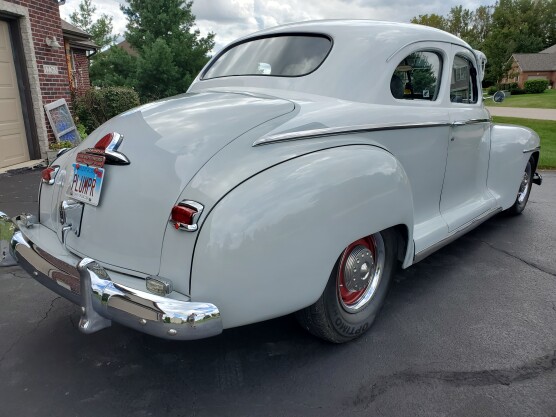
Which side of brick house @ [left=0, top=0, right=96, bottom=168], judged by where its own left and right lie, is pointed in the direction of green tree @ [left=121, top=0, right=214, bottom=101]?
left

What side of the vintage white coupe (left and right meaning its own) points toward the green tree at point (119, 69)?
left

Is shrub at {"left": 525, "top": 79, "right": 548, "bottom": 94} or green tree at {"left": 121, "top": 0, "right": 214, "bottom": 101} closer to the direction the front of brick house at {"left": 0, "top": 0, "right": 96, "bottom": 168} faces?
the shrub

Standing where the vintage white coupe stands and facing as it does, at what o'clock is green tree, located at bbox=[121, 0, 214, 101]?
The green tree is roughly at 10 o'clock from the vintage white coupe.

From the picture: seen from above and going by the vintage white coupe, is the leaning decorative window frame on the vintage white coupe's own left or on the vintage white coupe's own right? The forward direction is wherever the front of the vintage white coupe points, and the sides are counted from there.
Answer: on the vintage white coupe's own left

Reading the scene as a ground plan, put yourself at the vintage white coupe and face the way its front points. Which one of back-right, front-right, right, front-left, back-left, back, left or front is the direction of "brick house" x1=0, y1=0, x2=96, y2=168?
left

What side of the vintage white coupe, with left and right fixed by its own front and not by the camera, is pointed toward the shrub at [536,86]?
front

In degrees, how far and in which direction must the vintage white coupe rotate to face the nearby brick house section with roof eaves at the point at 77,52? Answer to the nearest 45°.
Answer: approximately 90° to its left

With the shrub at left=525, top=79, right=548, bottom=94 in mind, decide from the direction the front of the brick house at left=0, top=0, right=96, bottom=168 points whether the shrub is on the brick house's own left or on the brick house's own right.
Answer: on the brick house's own left

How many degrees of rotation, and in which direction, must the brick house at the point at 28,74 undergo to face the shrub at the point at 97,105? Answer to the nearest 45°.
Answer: approximately 90° to its left

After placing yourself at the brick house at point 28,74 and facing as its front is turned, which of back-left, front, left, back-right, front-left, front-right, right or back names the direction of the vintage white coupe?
front-right

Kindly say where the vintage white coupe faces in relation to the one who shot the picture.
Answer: facing away from the viewer and to the right of the viewer

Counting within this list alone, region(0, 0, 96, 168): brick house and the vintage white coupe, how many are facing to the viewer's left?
0
